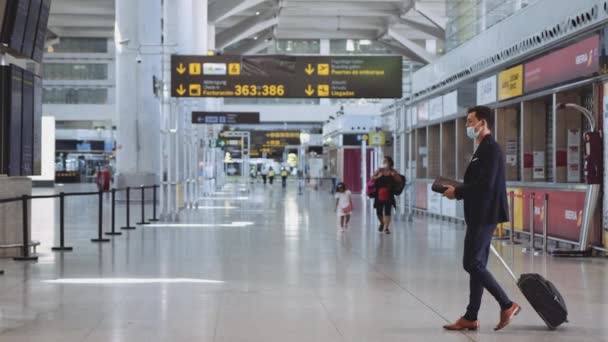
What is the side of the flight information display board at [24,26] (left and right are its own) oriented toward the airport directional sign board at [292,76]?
left

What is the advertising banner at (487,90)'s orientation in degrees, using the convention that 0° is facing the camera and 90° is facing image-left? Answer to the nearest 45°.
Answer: approximately 45°

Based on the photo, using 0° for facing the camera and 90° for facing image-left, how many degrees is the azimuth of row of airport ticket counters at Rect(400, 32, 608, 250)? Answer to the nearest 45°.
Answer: approximately 45°

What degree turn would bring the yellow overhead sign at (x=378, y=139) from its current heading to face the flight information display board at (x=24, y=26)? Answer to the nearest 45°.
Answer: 0° — it already faces it

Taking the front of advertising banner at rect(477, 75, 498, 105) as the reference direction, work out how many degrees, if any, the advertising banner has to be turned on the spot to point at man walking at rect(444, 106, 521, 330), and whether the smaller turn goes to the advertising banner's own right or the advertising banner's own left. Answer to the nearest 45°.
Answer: approximately 45° to the advertising banner's own left

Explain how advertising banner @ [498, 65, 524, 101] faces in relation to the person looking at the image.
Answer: facing the viewer and to the left of the viewer

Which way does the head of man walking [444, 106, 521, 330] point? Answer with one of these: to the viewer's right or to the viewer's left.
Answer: to the viewer's left

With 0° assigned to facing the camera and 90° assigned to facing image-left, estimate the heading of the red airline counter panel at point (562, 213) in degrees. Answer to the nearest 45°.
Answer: approximately 45°

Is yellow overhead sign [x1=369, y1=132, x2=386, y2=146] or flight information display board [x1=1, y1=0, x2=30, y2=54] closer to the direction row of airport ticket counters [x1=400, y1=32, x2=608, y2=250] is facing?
the flight information display board

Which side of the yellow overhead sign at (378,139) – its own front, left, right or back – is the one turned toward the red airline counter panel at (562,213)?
front

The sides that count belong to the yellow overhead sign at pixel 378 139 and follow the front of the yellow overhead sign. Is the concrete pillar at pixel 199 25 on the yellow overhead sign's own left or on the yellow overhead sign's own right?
on the yellow overhead sign's own right

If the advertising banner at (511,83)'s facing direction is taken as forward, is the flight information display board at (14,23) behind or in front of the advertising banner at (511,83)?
in front

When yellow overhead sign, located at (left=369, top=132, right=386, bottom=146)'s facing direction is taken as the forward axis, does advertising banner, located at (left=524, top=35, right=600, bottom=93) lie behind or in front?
in front
